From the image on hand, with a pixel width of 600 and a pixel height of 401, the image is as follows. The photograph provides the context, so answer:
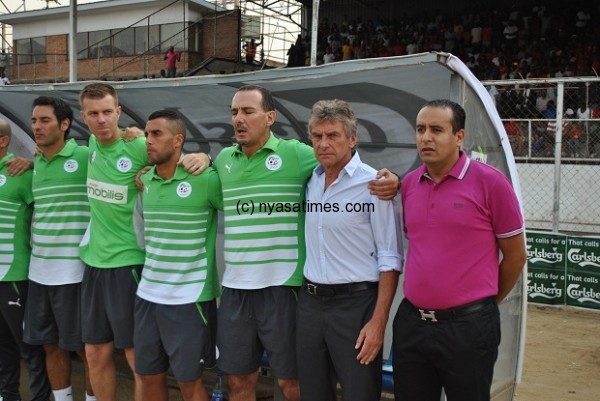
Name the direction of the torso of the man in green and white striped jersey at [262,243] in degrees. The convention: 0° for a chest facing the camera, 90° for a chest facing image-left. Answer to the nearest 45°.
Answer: approximately 45°

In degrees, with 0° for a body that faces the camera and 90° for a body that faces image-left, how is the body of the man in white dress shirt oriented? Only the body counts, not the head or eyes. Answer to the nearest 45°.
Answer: approximately 45°

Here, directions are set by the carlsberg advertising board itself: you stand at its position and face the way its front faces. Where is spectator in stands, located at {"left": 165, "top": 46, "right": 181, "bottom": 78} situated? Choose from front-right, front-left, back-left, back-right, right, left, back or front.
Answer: back-right

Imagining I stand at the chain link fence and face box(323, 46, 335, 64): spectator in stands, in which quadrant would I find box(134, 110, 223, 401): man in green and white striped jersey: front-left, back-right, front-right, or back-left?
back-left

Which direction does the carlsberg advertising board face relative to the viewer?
toward the camera

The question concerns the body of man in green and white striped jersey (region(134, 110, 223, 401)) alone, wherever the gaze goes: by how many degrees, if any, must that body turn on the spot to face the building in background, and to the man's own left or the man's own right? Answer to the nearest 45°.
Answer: approximately 135° to the man's own right

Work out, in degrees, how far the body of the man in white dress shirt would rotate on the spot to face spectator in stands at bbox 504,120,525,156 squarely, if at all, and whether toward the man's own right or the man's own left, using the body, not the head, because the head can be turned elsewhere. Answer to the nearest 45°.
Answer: approximately 135° to the man's own right

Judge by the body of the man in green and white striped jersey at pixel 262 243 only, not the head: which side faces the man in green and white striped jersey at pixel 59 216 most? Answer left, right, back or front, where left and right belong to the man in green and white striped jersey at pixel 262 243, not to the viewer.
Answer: right

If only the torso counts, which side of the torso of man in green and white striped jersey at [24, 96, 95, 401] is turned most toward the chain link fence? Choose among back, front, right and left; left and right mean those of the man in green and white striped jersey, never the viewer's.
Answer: back

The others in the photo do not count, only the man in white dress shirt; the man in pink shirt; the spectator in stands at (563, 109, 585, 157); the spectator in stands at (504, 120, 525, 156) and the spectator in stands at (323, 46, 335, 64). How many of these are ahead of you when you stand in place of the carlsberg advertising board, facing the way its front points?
2

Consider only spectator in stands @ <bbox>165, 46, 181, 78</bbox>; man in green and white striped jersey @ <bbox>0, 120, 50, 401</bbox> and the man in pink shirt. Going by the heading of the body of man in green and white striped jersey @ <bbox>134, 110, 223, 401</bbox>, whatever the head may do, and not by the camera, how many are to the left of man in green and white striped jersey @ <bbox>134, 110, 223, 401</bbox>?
1

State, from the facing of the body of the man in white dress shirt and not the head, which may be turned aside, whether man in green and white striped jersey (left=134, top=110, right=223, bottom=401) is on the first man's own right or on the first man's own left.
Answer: on the first man's own right

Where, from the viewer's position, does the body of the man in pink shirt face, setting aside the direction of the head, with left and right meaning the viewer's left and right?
facing the viewer and to the left of the viewer
